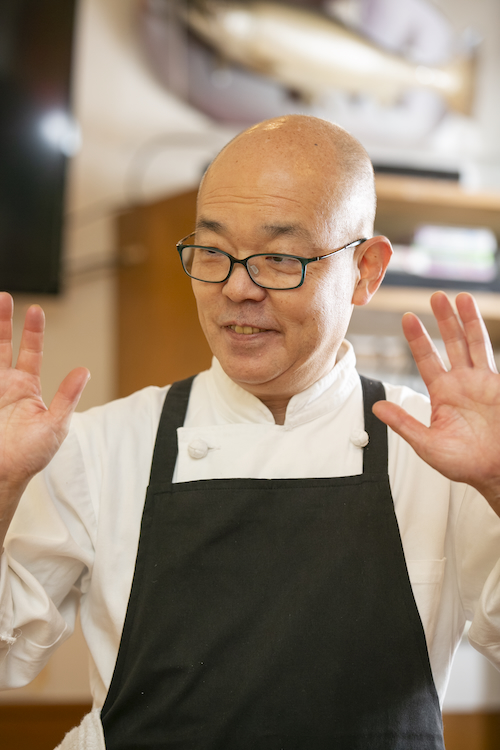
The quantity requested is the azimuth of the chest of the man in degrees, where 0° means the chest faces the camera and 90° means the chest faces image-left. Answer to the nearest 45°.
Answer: approximately 0°

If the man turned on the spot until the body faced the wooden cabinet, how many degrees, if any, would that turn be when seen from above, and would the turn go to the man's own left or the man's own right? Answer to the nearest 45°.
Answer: approximately 180°
